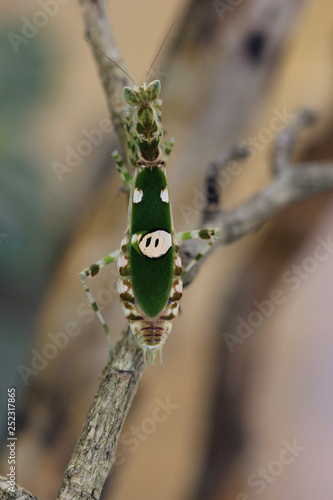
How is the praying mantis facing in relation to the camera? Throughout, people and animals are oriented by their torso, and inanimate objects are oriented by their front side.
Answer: away from the camera
